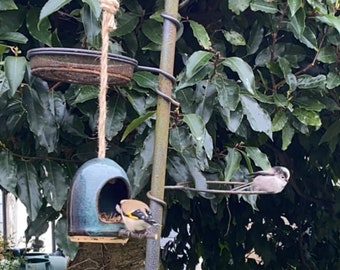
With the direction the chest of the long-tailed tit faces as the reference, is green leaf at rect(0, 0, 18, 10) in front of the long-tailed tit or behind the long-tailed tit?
behind

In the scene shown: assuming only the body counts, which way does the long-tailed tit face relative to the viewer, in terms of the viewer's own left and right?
facing to the right of the viewer
